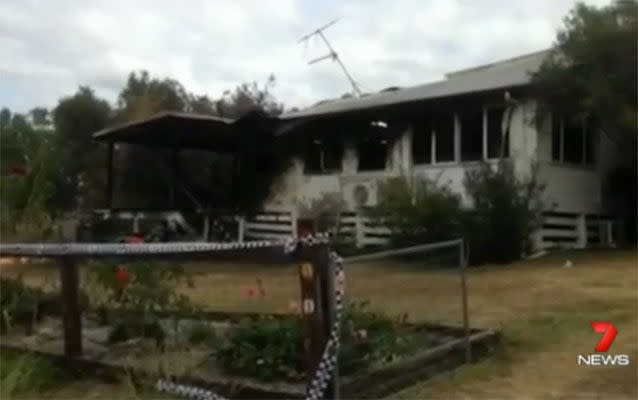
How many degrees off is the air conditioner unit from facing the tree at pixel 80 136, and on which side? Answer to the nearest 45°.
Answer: approximately 90° to its right

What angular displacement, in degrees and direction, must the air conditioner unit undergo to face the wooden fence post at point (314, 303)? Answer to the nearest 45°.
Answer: approximately 45° to its left

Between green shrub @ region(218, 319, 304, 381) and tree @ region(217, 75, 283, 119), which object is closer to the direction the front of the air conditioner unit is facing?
the green shrub

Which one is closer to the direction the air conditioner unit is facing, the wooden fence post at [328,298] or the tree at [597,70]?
the wooden fence post

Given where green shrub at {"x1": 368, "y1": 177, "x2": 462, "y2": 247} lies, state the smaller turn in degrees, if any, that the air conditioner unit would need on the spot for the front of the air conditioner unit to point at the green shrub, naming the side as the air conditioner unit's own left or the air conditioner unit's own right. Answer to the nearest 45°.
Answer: approximately 45° to the air conditioner unit's own left

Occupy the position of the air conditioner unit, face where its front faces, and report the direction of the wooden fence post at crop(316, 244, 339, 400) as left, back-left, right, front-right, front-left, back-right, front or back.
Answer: front-left

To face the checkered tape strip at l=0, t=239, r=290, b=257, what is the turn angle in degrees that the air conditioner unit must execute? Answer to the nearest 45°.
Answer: approximately 45° to its left

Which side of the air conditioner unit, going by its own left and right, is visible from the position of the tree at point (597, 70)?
left

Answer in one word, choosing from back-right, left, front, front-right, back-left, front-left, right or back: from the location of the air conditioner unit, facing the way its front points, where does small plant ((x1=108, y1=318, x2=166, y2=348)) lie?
front-left

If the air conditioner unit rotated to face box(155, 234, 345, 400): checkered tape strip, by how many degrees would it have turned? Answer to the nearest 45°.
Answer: approximately 45° to its left

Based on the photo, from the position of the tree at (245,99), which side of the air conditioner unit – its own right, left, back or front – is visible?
right

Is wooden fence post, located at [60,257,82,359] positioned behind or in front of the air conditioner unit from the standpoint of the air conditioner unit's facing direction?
in front
